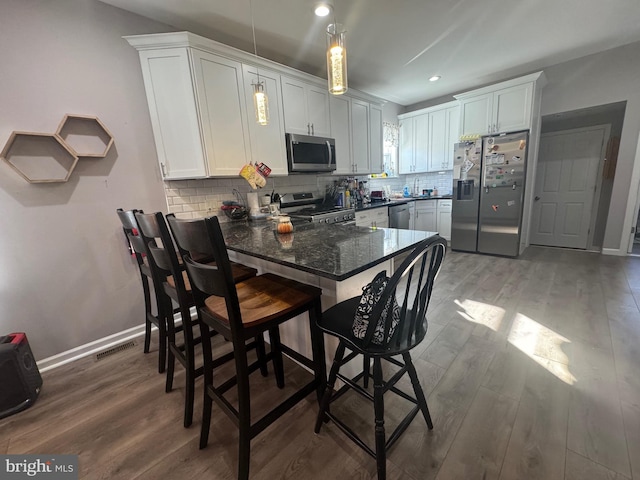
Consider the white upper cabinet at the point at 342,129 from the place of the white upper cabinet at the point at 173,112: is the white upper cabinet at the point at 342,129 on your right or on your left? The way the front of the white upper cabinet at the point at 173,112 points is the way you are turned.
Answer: on your left

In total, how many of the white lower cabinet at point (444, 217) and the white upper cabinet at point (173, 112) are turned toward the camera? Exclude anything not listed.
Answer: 2

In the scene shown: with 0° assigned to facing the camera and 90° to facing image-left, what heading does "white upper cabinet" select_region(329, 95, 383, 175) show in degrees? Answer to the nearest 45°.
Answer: approximately 315°

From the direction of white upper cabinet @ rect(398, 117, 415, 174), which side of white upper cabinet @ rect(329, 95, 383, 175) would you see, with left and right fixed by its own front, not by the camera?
left

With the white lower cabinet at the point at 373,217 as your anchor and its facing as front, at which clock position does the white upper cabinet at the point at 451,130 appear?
The white upper cabinet is roughly at 9 o'clock from the white lower cabinet.
